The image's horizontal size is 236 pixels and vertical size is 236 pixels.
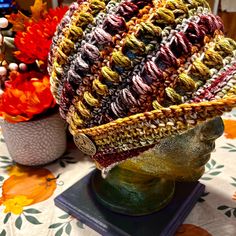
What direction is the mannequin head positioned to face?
to the viewer's right
